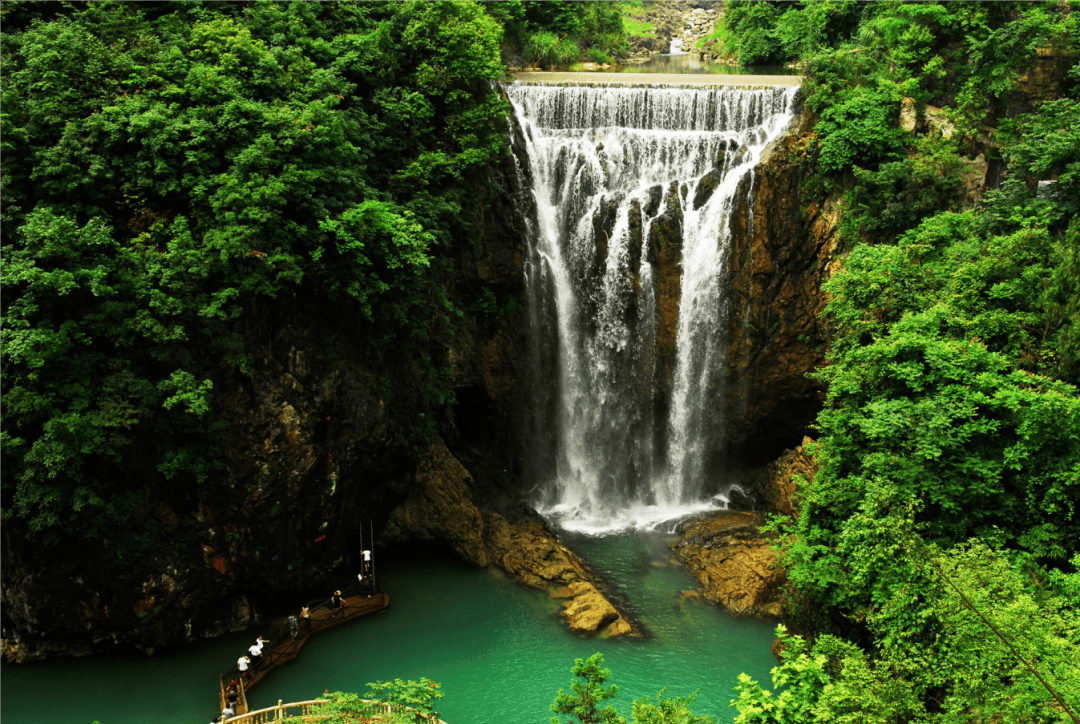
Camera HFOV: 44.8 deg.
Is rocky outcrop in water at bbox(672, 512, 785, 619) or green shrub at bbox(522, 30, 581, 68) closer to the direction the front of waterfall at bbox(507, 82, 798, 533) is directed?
the rocky outcrop in water

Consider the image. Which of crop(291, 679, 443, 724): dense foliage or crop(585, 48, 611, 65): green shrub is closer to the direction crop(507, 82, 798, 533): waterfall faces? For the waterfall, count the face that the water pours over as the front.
the dense foliage

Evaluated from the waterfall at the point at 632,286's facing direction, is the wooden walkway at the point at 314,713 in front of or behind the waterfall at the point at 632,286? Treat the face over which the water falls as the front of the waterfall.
in front

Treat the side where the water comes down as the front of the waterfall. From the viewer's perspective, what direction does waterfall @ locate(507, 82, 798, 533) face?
toward the camera

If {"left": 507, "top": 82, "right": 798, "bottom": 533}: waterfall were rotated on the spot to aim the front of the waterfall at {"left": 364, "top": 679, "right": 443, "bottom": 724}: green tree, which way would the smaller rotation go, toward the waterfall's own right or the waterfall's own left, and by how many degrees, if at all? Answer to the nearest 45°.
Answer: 0° — it already faces it

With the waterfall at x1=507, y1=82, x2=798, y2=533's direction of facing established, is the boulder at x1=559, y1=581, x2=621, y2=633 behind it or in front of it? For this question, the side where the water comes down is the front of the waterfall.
in front

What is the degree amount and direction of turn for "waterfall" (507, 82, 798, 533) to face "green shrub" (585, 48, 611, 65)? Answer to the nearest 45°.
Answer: approximately 180°

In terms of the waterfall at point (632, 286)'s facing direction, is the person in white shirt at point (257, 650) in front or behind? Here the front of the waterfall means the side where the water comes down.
in front

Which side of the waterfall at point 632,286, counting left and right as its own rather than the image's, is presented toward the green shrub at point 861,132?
left

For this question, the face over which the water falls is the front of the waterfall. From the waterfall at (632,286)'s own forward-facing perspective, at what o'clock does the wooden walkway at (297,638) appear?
The wooden walkway is roughly at 1 o'clock from the waterfall.

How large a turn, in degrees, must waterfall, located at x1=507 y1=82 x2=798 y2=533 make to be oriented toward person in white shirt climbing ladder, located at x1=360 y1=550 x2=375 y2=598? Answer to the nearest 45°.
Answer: approximately 45° to its right
